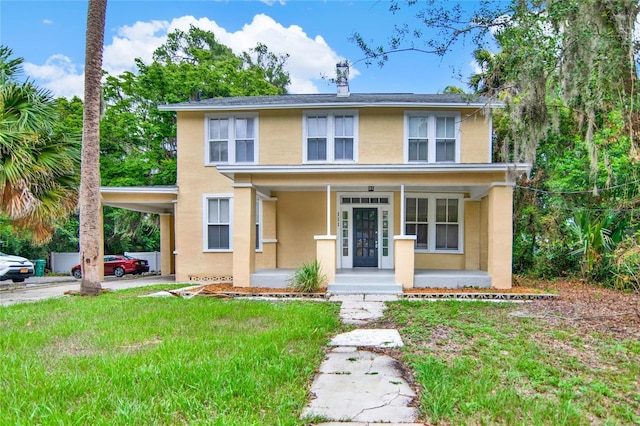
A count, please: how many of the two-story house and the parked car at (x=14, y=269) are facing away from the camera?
0

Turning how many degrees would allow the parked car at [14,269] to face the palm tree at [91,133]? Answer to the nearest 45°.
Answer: approximately 45° to its right

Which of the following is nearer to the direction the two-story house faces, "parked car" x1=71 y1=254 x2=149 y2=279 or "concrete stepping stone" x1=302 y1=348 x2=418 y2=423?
the concrete stepping stone

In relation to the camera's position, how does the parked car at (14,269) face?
facing the viewer and to the right of the viewer

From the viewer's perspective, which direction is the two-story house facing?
toward the camera

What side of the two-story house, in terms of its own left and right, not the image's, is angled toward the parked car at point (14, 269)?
right

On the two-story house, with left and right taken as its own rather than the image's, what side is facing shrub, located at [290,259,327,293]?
front

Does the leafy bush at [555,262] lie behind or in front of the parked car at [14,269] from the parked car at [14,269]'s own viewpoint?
in front

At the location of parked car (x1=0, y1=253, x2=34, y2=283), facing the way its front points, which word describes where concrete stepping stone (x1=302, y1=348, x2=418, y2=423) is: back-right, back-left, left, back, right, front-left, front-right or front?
front-right

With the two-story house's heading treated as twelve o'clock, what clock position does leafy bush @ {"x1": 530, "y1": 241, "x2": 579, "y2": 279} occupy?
The leafy bush is roughly at 9 o'clock from the two-story house.

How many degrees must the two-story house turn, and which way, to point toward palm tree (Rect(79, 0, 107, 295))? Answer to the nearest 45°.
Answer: approximately 45° to its right

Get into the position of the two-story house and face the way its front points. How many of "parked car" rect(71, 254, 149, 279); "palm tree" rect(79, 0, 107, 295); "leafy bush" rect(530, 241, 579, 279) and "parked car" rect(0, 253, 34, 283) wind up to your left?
1
